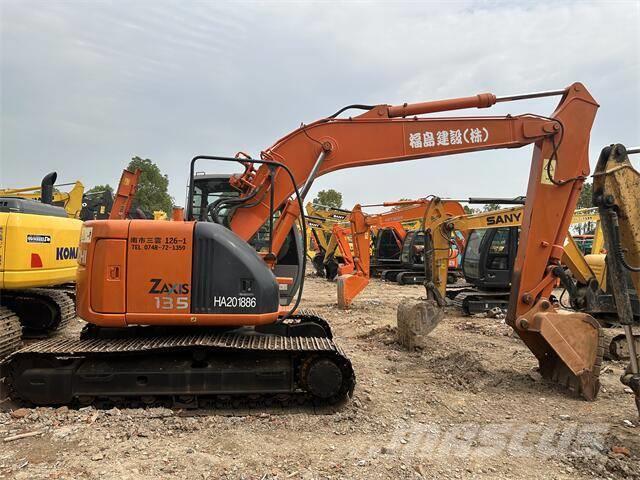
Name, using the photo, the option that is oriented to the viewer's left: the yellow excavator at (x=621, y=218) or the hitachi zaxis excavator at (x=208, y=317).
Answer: the yellow excavator

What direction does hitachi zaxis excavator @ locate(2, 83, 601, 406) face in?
to the viewer's right

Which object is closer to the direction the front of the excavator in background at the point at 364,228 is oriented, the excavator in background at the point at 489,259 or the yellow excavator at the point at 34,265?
the yellow excavator

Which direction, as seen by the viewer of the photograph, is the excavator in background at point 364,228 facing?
facing to the left of the viewer

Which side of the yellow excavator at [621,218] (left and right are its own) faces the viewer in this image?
left

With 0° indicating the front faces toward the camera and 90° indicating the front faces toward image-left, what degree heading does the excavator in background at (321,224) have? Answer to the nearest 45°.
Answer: approximately 45°

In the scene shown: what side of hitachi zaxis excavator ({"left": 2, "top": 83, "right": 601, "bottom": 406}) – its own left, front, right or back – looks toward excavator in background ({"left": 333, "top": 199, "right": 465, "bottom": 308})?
left

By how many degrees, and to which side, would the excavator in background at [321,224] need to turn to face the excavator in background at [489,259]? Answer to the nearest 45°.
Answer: approximately 45° to its left
